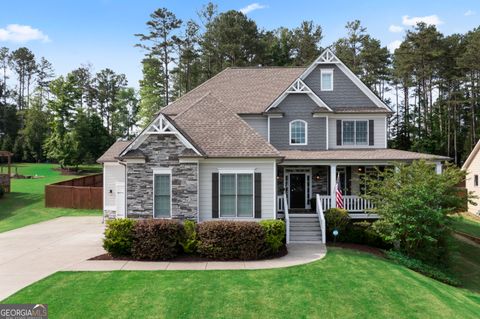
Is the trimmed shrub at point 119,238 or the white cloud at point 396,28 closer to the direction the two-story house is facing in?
the trimmed shrub

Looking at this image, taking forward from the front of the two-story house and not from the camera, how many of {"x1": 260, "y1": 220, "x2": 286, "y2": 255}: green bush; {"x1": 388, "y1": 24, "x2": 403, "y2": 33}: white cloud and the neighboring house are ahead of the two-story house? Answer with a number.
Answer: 1

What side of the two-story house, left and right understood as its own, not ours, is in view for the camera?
front

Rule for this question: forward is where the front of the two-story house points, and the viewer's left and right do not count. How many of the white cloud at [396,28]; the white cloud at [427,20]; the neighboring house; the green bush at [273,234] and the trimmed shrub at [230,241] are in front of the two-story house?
2

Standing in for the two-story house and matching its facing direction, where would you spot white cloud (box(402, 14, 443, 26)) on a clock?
The white cloud is roughly at 7 o'clock from the two-story house.

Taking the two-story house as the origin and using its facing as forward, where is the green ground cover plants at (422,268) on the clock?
The green ground cover plants is roughly at 10 o'clock from the two-story house.

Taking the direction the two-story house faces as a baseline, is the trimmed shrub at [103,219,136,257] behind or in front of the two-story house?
in front

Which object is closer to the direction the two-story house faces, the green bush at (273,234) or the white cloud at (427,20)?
the green bush

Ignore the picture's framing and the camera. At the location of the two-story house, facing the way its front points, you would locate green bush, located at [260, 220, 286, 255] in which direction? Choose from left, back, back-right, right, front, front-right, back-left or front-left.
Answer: front

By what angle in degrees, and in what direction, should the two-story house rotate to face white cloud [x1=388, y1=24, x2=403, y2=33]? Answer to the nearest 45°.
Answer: approximately 135° to its left

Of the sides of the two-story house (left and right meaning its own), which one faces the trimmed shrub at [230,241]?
front
